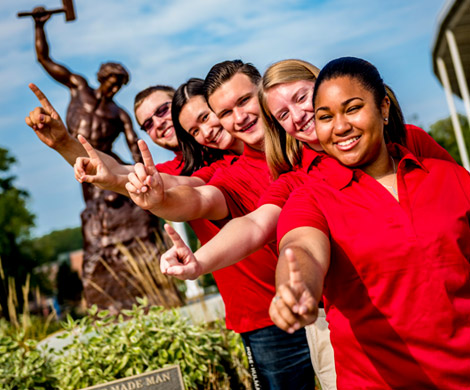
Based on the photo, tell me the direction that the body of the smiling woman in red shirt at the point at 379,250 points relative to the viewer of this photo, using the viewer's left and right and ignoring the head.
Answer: facing the viewer

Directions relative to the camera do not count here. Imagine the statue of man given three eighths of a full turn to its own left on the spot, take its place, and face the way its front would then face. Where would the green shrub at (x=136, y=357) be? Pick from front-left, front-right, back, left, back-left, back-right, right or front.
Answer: back-right

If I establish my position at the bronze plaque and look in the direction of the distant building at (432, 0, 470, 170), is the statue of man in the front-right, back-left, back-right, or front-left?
front-left

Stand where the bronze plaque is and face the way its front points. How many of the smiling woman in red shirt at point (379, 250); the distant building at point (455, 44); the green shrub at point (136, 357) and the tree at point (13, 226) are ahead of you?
1

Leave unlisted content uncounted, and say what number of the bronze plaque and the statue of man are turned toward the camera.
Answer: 2

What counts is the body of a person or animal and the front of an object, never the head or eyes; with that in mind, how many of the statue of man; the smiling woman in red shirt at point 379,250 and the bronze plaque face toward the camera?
3

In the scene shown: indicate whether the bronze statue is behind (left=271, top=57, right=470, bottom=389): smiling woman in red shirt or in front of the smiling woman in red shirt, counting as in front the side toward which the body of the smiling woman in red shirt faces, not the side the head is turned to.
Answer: behind

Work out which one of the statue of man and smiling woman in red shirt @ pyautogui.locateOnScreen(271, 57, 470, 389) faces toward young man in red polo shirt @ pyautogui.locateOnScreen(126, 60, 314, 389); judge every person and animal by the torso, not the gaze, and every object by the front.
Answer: the statue of man

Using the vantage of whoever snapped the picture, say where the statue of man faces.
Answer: facing the viewer

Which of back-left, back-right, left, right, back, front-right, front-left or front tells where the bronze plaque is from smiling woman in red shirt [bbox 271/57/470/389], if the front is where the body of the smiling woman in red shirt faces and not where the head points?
back-right

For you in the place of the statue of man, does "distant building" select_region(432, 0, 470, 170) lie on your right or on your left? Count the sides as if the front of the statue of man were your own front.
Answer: on your left
